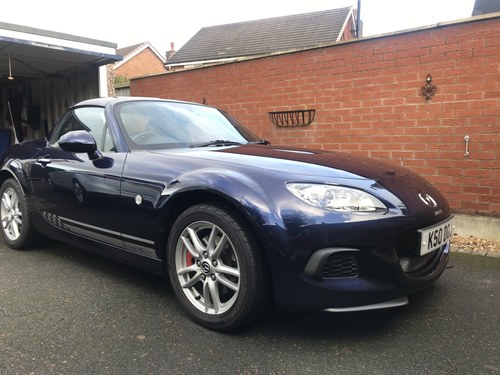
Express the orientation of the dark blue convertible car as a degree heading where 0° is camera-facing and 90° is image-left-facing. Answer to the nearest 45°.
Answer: approximately 315°

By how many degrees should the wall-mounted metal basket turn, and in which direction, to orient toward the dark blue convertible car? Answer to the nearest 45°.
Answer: approximately 45° to its left

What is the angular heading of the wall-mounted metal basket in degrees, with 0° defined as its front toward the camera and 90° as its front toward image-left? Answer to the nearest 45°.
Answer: approximately 45°

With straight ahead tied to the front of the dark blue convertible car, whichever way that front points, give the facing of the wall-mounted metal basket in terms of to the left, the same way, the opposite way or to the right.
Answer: to the right
